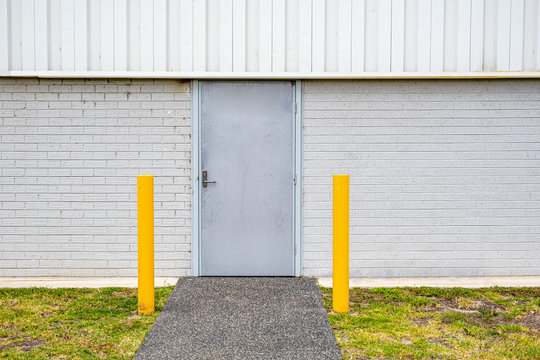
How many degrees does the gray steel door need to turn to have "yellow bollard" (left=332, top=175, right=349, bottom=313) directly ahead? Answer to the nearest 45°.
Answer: approximately 45° to its left

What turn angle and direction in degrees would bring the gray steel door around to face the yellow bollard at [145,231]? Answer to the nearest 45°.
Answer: approximately 45° to its right

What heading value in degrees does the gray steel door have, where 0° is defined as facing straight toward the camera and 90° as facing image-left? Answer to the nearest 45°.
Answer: approximately 0°
